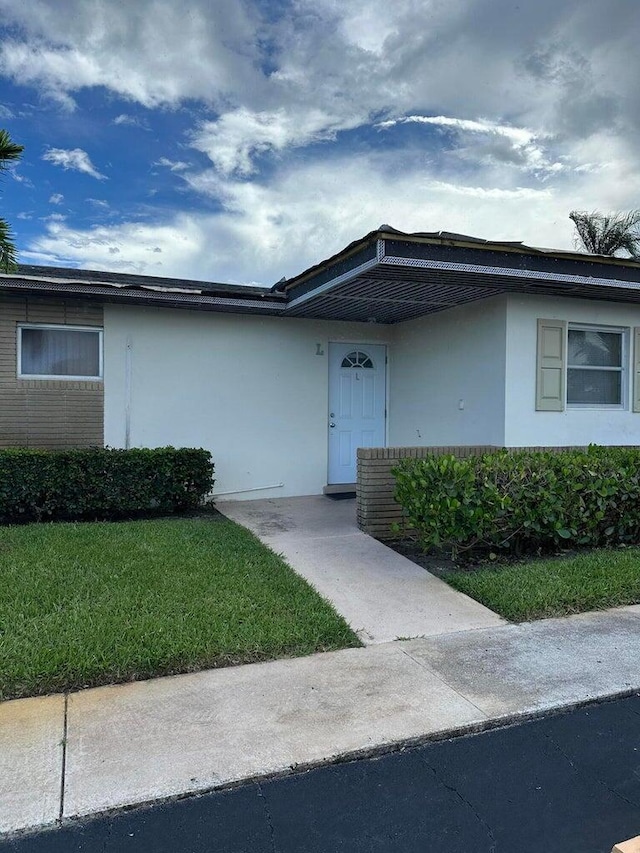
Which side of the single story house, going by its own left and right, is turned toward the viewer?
front

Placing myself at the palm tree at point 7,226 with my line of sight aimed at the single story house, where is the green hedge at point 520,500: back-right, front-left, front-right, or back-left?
front-right

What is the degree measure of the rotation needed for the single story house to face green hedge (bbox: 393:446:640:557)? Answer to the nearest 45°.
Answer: approximately 45° to its left
